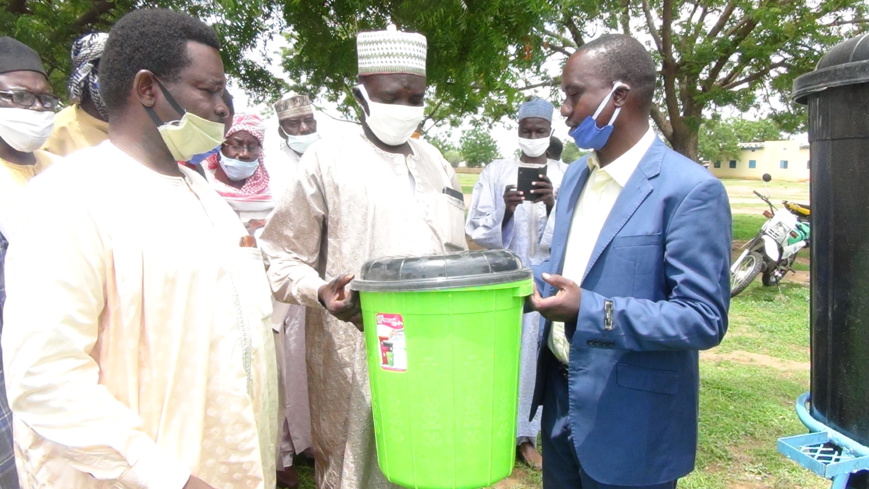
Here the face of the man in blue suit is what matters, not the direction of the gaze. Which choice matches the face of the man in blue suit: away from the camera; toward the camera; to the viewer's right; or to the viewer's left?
to the viewer's left

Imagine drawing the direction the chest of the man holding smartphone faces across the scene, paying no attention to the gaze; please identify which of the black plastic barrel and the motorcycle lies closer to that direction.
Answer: the black plastic barrel

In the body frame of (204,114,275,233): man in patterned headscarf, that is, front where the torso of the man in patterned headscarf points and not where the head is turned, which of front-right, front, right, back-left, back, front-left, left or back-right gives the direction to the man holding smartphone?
left

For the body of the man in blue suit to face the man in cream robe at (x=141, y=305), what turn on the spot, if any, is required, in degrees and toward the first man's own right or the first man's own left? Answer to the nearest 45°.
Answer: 0° — they already face them

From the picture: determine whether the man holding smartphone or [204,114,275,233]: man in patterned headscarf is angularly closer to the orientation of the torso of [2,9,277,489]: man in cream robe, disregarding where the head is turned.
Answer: the man holding smartphone

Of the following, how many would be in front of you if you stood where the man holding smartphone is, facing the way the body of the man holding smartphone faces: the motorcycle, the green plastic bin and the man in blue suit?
2

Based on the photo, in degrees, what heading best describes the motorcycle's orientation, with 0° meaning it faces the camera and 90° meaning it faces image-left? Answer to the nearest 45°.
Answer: approximately 45°

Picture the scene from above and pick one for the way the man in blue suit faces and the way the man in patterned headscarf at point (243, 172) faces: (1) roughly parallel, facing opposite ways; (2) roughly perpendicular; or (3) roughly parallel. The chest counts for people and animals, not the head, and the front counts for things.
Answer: roughly perpendicular

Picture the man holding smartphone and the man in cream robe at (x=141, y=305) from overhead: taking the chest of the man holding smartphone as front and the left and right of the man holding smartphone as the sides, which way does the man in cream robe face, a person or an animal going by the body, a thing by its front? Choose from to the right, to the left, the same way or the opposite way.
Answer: to the left

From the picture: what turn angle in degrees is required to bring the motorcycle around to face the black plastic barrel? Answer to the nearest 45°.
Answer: approximately 45° to its left

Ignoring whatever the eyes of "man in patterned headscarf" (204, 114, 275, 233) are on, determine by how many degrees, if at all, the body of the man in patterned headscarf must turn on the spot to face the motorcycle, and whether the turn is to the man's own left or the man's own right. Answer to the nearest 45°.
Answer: approximately 135° to the man's own left

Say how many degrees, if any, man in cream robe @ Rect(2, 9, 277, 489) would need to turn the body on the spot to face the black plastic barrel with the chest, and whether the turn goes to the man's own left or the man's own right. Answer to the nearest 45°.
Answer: approximately 45° to the man's own left

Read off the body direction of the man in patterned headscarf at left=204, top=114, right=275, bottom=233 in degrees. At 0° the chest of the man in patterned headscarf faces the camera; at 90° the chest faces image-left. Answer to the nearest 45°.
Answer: approximately 0°

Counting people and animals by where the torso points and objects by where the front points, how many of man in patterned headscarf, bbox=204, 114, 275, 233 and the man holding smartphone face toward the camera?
2
